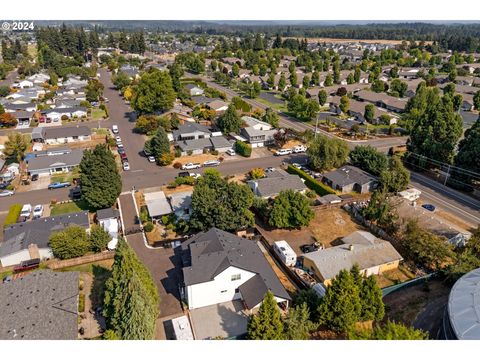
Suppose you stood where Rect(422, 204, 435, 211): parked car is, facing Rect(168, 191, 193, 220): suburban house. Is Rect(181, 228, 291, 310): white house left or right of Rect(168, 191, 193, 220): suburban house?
left

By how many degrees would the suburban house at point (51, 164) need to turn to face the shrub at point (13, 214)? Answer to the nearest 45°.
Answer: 0° — it already faces it

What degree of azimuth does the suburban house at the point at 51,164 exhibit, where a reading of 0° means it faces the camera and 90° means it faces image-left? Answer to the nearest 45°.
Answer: approximately 0°

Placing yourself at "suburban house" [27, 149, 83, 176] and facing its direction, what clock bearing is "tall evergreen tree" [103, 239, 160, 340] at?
The tall evergreen tree is roughly at 12 o'clock from the suburban house.

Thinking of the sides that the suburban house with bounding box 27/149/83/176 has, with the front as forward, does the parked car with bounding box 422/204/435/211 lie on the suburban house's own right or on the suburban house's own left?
on the suburban house's own left

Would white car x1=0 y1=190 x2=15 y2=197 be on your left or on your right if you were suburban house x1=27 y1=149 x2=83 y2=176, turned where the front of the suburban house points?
on your right

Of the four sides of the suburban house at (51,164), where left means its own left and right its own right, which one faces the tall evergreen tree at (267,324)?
front

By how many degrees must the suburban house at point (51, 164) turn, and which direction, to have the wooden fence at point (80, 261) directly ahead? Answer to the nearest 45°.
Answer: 0° — it already faces it

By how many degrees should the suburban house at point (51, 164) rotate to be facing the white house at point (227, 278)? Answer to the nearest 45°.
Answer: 0° — it already faces it

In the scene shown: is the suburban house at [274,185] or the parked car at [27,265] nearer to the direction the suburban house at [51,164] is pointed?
the parked car
